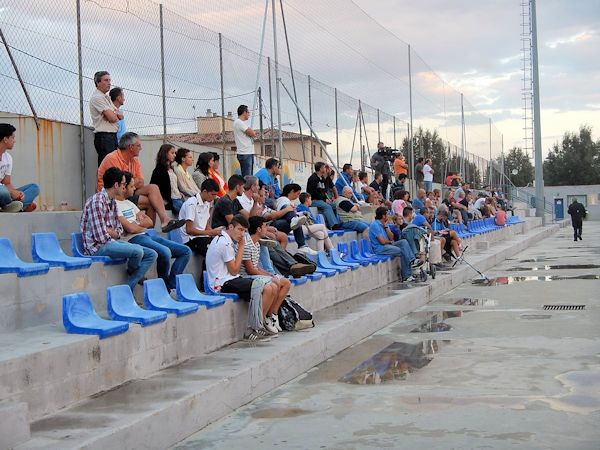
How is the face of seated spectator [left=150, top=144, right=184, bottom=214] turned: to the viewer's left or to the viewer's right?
to the viewer's right

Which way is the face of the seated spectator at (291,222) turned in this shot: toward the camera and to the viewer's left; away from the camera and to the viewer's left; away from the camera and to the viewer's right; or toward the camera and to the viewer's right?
toward the camera and to the viewer's right

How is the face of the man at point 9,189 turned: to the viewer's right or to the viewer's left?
to the viewer's right

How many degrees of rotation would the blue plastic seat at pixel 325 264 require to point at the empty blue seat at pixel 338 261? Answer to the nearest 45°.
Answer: approximately 135° to its left

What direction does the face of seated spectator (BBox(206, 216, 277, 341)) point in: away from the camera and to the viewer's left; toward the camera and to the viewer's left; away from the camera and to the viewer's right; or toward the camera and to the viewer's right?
toward the camera and to the viewer's right

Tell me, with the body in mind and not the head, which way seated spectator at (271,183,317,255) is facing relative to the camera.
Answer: to the viewer's right

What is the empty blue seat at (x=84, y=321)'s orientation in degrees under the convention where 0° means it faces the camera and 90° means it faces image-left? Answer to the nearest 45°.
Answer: approximately 315°

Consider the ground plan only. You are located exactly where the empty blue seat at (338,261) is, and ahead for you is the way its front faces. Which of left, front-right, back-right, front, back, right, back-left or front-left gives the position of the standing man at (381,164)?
back-left

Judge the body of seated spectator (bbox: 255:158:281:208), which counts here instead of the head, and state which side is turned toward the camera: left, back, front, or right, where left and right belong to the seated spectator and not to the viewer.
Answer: right

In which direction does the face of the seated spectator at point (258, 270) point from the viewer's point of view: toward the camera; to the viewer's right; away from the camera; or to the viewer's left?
to the viewer's right

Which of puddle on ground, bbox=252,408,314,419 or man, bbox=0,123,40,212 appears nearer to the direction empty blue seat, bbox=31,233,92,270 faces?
the puddle on ground

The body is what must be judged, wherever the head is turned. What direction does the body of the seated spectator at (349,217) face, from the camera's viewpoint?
to the viewer's right

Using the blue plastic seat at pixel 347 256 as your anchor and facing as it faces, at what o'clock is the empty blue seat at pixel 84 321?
The empty blue seat is roughly at 2 o'clock from the blue plastic seat.

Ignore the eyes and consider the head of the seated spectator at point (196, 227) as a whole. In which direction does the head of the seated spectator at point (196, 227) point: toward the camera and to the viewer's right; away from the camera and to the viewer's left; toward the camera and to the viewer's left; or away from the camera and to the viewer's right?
toward the camera and to the viewer's right
